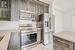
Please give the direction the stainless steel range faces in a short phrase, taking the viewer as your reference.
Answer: facing the viewer and to the right of the viewer
